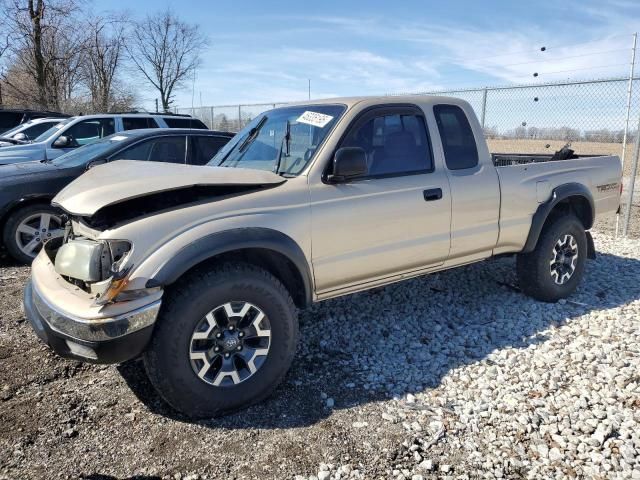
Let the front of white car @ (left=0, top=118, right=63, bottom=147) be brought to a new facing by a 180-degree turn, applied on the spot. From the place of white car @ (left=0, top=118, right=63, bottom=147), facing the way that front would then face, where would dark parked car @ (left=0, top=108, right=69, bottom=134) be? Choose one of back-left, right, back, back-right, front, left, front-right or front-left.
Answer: front-left

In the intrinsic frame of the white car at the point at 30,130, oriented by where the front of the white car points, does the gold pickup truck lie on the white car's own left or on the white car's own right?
on the white car's own left

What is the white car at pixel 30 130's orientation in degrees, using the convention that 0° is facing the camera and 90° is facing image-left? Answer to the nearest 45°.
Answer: approximately 45°

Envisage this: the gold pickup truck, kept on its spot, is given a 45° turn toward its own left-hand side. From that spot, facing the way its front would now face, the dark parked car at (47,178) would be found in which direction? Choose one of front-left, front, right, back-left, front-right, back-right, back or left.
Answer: back-right

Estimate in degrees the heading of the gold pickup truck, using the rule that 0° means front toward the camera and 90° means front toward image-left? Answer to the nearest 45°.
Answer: approximately 45°
